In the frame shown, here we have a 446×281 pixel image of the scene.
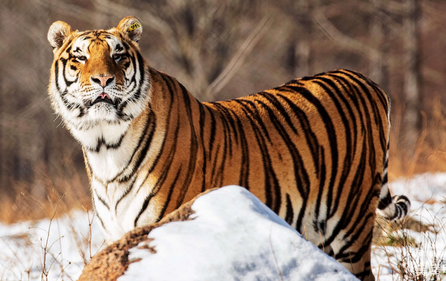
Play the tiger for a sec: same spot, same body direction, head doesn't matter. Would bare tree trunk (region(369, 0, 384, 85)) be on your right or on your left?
on your right

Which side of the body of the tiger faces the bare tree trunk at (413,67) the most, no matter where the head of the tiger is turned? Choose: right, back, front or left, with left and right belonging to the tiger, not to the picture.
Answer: right

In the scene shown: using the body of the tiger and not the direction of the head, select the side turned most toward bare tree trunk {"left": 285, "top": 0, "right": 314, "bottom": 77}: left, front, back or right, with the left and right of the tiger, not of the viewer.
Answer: right

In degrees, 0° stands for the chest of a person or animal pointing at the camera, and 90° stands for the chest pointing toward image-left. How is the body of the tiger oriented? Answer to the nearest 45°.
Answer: approximately 90°

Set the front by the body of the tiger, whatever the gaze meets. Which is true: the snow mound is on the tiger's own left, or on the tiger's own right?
on the tiger's own left
